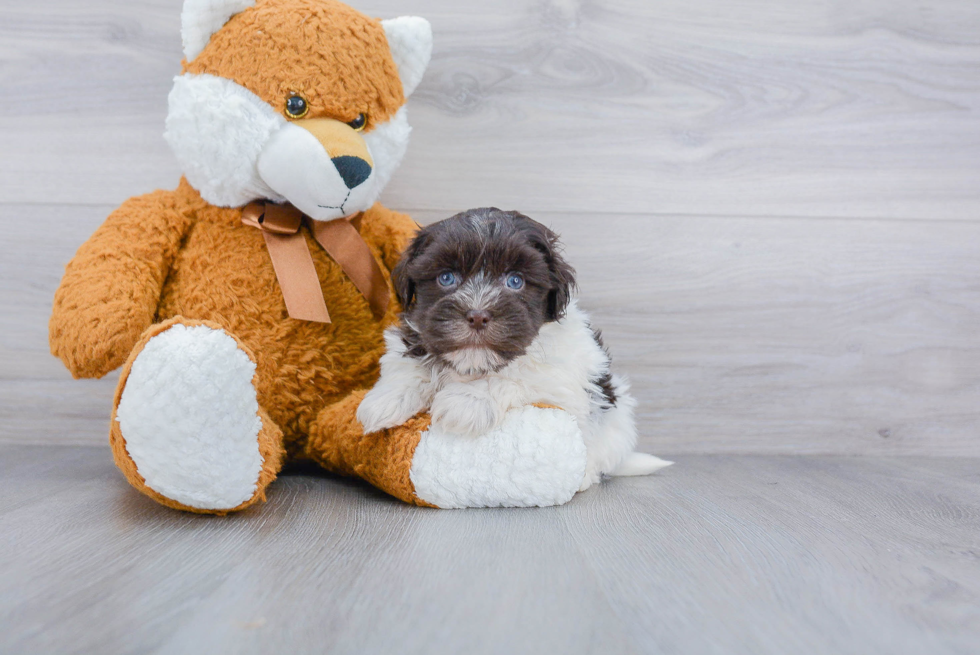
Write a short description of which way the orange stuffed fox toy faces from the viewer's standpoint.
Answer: facing the viewer and to the right of the viewer
